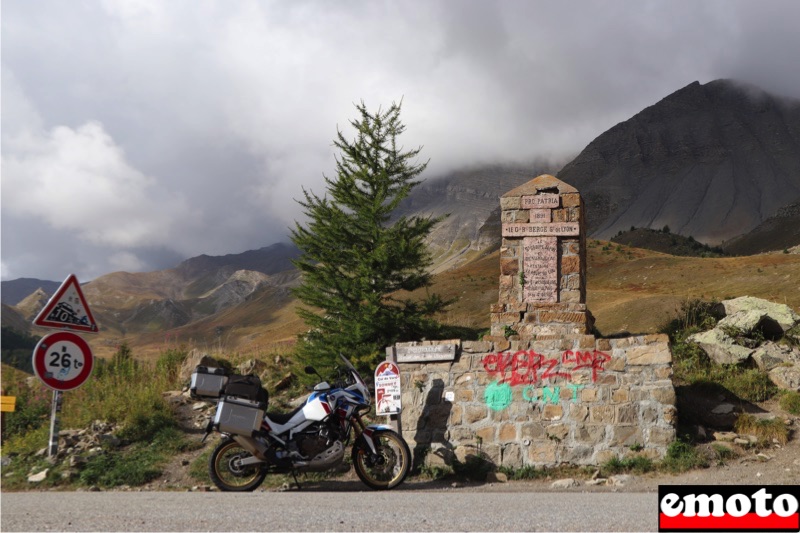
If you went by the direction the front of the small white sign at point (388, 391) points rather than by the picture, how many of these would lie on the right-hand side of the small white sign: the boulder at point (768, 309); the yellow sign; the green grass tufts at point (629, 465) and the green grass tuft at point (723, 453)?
1

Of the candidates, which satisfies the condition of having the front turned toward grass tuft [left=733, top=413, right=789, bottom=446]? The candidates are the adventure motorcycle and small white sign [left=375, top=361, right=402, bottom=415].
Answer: the adventure motorcycle

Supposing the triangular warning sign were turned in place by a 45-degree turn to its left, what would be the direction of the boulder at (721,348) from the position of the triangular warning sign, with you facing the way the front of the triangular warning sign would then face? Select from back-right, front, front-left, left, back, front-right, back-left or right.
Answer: front-left

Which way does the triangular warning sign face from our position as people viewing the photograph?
facing the viewer

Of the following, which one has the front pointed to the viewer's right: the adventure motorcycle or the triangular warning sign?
the adventure motorcycle

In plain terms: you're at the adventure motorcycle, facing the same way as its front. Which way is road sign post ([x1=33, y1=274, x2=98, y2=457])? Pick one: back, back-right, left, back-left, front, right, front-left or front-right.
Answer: back

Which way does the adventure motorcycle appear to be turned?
to the viewer's right

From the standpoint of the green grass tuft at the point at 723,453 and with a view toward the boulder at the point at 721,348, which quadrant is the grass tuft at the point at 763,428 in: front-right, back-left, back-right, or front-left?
front-right

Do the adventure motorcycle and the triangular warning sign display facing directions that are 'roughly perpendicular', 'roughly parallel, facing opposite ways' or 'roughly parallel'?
roughly perpendicular

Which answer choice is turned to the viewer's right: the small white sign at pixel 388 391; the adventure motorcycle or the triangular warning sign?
the adventure motorcycle

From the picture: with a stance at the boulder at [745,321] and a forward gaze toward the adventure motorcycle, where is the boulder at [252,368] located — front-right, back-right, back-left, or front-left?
front-right

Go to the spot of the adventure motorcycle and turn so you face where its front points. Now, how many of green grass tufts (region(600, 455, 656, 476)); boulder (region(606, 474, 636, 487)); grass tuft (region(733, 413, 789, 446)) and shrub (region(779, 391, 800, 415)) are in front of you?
4

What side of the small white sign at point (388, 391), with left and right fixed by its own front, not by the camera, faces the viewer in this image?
front

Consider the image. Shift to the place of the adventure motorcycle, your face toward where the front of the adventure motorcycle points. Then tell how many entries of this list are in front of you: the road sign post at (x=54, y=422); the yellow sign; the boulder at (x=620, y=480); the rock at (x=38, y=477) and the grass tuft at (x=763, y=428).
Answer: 2

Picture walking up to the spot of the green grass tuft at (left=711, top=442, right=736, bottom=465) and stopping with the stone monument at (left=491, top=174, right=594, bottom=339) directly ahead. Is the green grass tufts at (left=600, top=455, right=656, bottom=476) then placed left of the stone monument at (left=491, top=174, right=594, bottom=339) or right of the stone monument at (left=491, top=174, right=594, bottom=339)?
left

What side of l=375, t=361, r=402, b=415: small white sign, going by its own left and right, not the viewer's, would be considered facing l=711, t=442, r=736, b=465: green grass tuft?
left

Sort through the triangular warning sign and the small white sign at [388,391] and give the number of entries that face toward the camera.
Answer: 2
